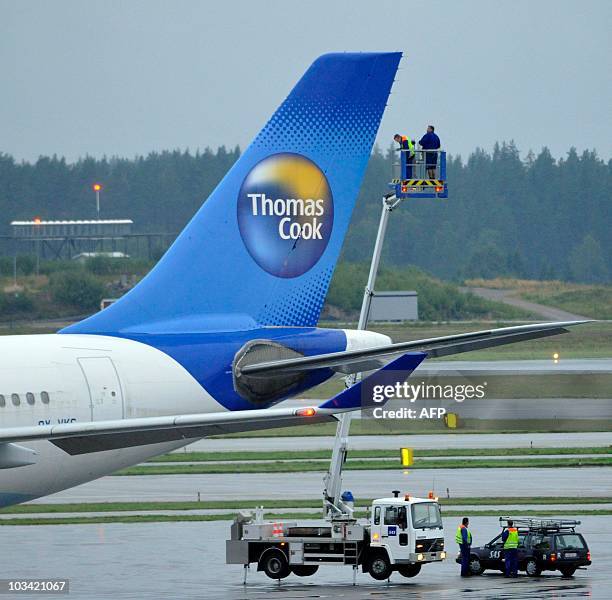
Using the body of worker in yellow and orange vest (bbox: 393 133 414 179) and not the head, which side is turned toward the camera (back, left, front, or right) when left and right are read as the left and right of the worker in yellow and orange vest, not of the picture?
left

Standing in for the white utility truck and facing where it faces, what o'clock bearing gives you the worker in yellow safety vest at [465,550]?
The worker in yellow safety vest is roughly at 10 o'clock from the white utility truck.

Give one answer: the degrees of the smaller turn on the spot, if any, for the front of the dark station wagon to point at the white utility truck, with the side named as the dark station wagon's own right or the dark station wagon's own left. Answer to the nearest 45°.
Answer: approximately 45° to the dark station wagon's own left

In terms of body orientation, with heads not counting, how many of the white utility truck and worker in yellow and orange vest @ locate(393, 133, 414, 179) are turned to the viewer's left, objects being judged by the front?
1

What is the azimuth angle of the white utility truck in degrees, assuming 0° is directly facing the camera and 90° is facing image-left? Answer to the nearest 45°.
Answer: approximately 315°

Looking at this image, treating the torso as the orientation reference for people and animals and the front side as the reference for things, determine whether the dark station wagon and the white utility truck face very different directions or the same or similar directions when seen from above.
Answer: very different directions

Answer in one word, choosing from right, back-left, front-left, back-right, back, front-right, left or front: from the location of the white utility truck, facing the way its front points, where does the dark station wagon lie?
front-left

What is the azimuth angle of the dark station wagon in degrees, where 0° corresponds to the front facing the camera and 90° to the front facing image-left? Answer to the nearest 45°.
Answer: approximately 135°
